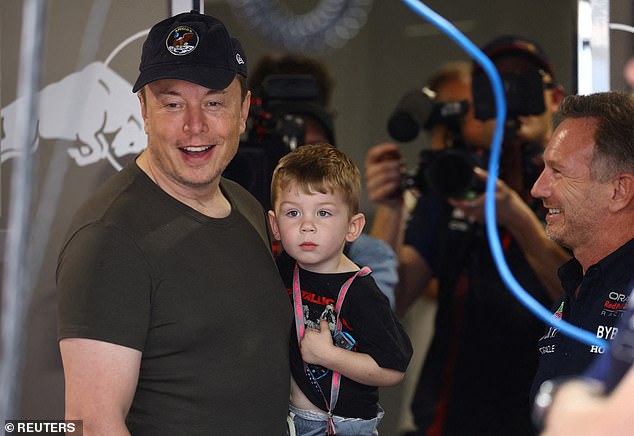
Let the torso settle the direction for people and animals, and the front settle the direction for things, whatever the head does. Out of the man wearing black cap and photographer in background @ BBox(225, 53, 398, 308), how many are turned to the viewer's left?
0

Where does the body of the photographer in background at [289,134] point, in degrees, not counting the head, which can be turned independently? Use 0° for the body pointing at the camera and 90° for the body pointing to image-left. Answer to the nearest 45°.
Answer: approximately 0°

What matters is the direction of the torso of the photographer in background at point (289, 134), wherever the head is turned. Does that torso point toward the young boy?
yes

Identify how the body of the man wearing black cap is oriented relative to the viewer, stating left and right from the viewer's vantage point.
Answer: facing the viewer and to the right of the viewer

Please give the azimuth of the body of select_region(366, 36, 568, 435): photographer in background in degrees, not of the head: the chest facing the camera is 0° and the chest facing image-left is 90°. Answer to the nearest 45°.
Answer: approximately 45°

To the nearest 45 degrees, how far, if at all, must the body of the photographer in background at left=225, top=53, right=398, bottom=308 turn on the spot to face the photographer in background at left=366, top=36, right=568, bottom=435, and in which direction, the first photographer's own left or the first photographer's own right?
approximately 135° to the first photographer's own left

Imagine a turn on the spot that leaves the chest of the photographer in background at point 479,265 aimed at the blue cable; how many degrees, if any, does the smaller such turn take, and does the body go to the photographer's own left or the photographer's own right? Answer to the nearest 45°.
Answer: approximately 45° to the photographer's own left

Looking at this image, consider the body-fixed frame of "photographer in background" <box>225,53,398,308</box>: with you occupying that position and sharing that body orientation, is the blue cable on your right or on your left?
on your left

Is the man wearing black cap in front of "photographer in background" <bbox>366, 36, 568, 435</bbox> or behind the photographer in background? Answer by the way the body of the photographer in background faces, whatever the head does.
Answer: in front

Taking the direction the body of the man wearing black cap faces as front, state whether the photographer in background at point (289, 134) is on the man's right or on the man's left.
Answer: on the man's left
